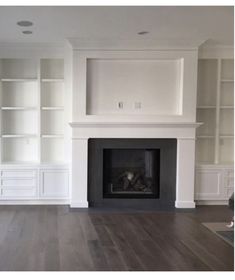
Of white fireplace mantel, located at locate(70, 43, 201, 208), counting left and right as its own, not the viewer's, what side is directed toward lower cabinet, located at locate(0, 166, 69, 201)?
right

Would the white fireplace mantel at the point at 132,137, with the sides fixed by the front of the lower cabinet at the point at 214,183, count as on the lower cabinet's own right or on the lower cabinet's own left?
on the lower cabinet's own right

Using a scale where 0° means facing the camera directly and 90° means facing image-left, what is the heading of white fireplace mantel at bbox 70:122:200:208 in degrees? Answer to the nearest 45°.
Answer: approximately 0°

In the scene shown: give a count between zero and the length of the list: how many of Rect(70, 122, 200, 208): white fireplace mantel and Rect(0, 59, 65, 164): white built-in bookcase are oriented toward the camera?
2

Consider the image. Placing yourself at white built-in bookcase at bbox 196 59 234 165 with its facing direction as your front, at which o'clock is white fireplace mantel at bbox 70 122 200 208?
The white fireplace mantel is roughly at 2 o'clock from the white built-in bookcase.
